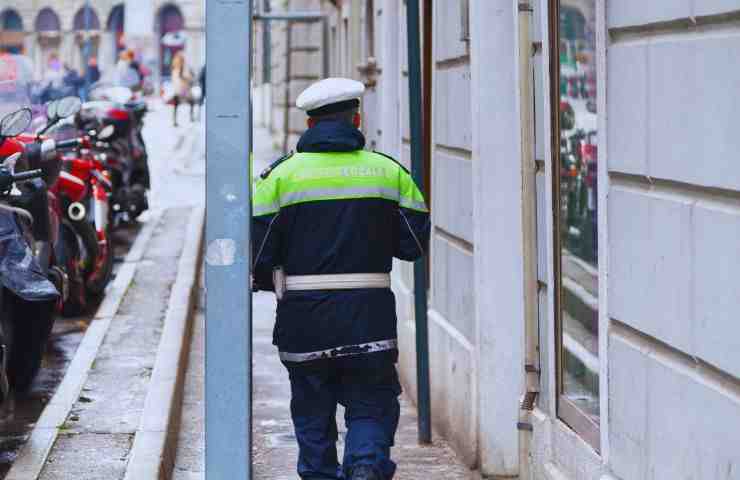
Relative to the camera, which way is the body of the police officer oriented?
away from the camera

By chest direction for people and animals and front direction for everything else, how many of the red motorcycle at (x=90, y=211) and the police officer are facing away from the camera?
1

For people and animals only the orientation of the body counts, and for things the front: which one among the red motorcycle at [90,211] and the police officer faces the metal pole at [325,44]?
the police officer

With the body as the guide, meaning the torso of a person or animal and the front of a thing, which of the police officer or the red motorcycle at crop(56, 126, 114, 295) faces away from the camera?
the police officer

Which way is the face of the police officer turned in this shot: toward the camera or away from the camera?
away from the camera

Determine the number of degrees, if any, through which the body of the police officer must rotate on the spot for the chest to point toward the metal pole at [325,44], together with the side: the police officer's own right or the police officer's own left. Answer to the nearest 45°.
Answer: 0° — they already face it

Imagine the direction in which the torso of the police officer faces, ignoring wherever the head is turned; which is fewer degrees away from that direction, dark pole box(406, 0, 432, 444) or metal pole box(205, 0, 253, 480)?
the dark pole
